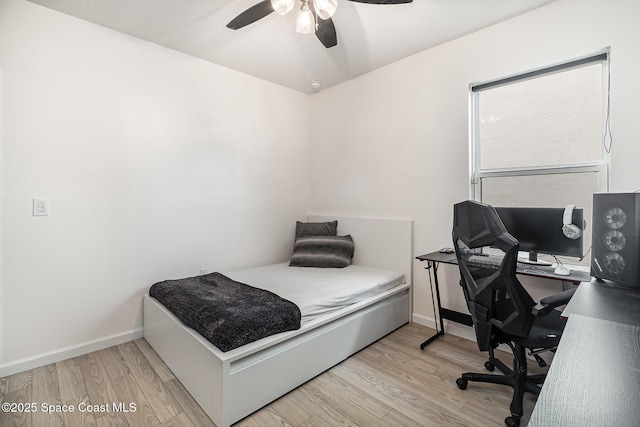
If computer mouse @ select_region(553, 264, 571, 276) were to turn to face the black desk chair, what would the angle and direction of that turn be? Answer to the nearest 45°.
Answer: approximately 135° to its left

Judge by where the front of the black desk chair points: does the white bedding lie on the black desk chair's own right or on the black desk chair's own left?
on the black desk chair's own left

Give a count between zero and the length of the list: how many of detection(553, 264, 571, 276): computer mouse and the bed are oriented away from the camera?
1

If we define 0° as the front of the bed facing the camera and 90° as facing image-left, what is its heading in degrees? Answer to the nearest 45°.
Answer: approximately 45°

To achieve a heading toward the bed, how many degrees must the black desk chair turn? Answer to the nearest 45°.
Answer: approximately 135° to its left

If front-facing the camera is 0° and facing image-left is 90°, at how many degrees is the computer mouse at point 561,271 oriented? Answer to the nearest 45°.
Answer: approximately 180°

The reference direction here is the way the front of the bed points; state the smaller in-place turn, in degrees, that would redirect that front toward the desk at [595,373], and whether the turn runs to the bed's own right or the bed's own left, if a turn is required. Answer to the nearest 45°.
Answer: approximately 90° to the bed's own left

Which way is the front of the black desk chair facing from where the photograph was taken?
facing away from the viewer and to the right of the viewer

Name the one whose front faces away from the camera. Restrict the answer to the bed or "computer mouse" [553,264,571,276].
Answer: the computer mouse

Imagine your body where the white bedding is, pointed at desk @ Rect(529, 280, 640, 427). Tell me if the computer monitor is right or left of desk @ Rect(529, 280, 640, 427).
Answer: left
